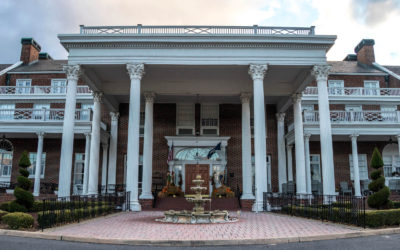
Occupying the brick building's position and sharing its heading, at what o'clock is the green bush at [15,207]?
The green bush is roughly at 1 o'clock from the brick building.

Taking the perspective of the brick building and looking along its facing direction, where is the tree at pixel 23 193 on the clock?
The tree is roughly at 1 o'clock from the brick building.

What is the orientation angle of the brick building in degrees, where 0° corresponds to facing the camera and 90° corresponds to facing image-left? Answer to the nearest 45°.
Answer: approximately 0°

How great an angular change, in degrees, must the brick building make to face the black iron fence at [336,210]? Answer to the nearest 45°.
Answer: approximately 45° to its left

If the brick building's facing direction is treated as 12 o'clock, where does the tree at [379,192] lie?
The tree is roughly at 11 o'clock from the brick building.
